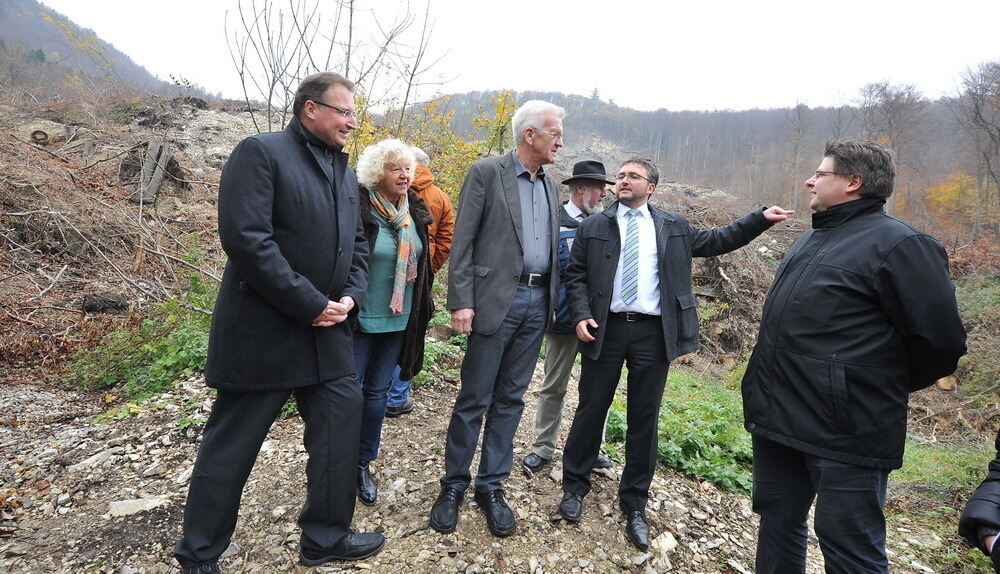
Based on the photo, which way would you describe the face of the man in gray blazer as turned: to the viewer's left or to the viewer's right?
to the viewer's right

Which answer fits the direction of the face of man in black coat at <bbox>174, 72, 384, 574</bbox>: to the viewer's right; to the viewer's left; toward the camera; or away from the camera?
to the viewer's right

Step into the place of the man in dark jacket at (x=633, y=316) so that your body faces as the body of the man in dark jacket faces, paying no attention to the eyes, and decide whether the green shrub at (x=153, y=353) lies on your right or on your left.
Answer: on your right

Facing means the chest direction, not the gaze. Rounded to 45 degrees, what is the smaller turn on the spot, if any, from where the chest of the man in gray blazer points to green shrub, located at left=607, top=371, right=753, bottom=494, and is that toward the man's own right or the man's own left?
approximately 90° to the man's own left
